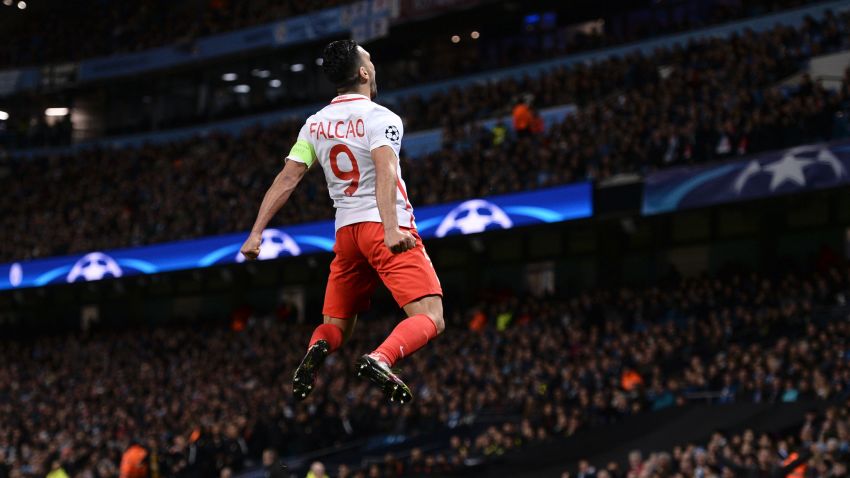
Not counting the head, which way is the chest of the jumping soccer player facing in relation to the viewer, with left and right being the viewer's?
facing away from the viewer and to the right of the viewer

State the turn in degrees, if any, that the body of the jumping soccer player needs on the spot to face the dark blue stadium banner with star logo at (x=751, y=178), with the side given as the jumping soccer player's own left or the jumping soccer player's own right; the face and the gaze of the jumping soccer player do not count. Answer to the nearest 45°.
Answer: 0° — they already face it

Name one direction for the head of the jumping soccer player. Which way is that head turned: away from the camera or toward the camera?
away from the camera

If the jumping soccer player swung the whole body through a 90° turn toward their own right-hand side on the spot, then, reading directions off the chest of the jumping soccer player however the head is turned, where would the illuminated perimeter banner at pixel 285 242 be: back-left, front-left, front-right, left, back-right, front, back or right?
back-left
